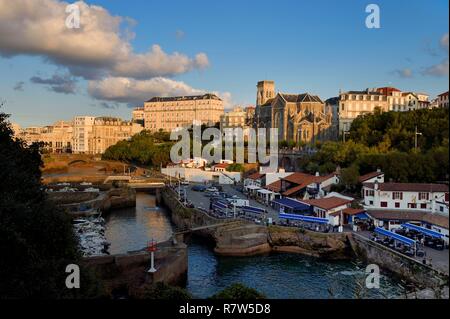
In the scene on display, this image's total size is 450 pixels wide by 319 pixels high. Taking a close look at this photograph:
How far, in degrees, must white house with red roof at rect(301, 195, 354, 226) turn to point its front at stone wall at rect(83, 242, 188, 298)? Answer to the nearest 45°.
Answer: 0° — it already faces it

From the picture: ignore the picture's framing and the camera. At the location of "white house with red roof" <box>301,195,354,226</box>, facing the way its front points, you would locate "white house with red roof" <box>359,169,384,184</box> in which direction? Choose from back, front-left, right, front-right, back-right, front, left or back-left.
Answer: back

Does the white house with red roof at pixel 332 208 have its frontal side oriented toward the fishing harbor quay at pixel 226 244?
yes

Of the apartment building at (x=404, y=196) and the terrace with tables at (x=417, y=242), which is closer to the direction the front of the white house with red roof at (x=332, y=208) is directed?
the terrace with tables

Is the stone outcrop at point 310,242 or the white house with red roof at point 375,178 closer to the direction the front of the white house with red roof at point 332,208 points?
the stone outcrop

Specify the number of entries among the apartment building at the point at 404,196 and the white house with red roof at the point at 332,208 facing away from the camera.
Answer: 0

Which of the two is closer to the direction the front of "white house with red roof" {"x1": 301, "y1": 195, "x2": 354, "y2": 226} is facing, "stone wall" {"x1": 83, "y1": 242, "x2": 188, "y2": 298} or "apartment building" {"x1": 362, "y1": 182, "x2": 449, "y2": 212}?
the stone wall

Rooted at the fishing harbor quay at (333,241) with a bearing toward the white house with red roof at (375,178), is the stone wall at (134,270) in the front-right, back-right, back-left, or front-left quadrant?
back-left

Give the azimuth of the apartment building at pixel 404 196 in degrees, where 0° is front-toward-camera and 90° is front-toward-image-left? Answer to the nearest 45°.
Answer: approximately 0°

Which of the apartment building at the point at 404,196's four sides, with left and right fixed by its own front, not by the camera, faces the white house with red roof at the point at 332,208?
right

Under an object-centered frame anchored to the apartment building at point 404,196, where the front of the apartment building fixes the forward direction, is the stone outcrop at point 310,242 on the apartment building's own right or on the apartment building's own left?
on the apartment building's own right
